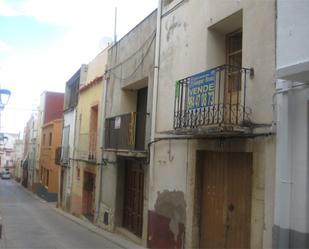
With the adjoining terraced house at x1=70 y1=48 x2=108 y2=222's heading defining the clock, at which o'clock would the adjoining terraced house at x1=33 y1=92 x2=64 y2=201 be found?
the adjoining terraced house at x1=33 y1=92 x2=64 y2=201 is roughly at 4 o'clock from the adjoining terraced house at x1=70 y1=48 x2=108 y2=222.

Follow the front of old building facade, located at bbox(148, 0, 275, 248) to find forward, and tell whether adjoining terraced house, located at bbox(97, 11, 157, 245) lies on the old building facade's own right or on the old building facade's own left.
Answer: on the old building facade's own right

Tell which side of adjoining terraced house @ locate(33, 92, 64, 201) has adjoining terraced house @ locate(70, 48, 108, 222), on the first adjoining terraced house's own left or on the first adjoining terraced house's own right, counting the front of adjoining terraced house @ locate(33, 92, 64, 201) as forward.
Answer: on the first adjoining terraced house's own left

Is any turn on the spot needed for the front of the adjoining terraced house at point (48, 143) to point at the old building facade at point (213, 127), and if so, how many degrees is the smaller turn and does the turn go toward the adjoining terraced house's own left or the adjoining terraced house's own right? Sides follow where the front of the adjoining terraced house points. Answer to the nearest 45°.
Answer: approximately 45° to the adjoining terraced house's own left

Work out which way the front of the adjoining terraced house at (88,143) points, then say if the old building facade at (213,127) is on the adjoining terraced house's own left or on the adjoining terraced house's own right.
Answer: on the adjoining terraced house's own left

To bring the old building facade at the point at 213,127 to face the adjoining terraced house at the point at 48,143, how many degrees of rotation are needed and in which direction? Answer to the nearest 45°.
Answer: approximately 90° to its right

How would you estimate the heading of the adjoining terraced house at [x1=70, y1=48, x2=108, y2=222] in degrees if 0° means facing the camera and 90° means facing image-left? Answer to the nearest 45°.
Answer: approximately 45°

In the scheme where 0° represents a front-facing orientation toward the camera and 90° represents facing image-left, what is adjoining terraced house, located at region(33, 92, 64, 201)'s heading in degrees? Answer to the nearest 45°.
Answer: approximately 45°

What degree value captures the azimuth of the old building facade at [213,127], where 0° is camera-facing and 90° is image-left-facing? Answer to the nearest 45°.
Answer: approximately 45°
